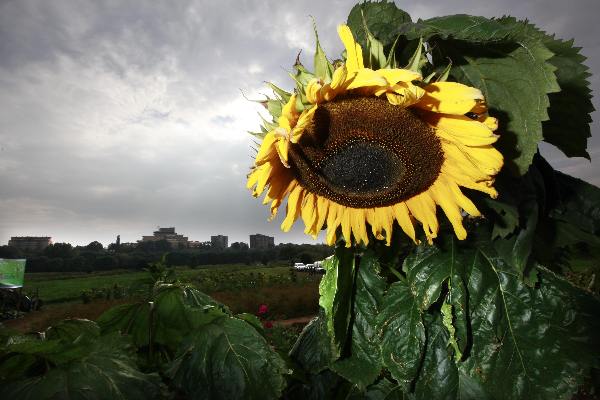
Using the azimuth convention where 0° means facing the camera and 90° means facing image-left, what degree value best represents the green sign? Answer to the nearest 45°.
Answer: approximately 0°

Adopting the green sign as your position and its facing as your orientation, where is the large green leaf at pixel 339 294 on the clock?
The large green leaf is roughly at 12 o'clock from the green sign.

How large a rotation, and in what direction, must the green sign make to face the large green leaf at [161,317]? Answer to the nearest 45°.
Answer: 0° — it already faces it

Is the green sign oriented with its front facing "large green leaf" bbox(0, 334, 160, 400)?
yes

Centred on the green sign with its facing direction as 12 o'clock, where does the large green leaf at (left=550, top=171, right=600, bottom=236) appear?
The large green leaf is roughly at 12 o'clock from the green sign.

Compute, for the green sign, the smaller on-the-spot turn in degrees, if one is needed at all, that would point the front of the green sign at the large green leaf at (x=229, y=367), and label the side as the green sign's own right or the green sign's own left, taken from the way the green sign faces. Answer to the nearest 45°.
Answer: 0° — it already faces it

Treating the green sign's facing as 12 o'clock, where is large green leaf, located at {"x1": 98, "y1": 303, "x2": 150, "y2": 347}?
The large green leaf is roughly at 12 o'clock from the green sign.

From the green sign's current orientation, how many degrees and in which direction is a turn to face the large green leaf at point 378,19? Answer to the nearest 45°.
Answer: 0° — it already faces it
